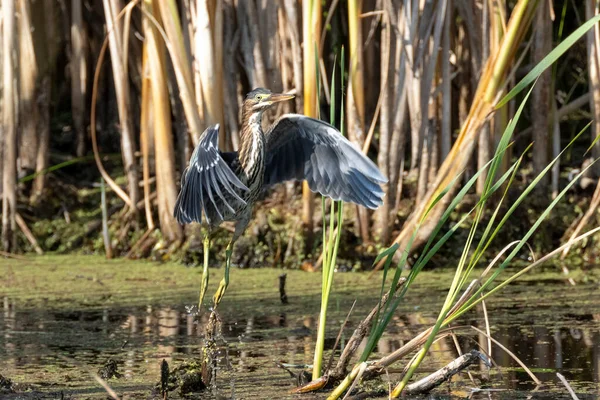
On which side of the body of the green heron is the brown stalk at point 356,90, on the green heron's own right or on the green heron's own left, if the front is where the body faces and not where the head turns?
on the green heron's own left

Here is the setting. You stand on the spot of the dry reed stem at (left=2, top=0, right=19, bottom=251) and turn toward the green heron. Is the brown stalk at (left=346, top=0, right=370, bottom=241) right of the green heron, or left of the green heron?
left

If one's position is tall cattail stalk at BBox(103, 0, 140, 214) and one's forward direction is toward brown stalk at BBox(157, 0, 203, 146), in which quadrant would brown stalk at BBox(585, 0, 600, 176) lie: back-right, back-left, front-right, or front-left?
front-left

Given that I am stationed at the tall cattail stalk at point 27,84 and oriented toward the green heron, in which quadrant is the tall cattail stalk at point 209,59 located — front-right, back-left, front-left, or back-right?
front-left

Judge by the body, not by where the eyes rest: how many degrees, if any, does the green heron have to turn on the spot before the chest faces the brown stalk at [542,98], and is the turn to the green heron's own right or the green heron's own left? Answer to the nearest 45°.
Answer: approximately 90° to the green heron's own left

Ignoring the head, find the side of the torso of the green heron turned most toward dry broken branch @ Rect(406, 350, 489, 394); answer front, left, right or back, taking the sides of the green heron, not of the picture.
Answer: front

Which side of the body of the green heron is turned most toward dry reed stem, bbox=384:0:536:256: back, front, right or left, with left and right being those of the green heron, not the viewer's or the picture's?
left

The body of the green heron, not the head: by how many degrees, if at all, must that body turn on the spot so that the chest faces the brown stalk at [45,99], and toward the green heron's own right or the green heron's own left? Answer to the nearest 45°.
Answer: approximately 180°

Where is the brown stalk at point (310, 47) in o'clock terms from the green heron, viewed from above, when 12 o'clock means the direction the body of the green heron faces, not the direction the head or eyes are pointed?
The brown stalk is roughly at 8 o'clock from the green heron.

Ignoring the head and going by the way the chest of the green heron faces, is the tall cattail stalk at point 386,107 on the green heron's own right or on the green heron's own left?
on the green heron's own left
